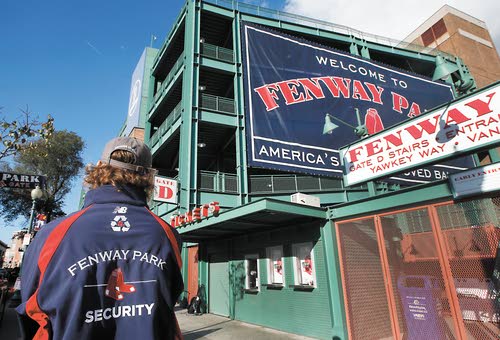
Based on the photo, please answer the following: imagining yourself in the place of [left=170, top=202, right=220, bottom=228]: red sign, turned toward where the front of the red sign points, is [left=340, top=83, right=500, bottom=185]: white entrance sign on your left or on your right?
on your left

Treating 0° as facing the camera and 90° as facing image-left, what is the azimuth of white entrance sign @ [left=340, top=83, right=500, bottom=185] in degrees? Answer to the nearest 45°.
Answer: approximately 45°

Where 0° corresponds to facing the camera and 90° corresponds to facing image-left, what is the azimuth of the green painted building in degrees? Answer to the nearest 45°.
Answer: approximately 45°

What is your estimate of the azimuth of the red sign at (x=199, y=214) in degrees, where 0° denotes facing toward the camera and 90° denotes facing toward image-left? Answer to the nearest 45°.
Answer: approximately 45°

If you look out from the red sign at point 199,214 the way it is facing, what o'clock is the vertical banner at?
The vertical banner is roughly at 4 o'clock from the red sign.

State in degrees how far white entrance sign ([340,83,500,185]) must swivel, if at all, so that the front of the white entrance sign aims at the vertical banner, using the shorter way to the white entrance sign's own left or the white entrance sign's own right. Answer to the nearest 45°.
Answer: approximately 45° to the white entrance sign's own right
